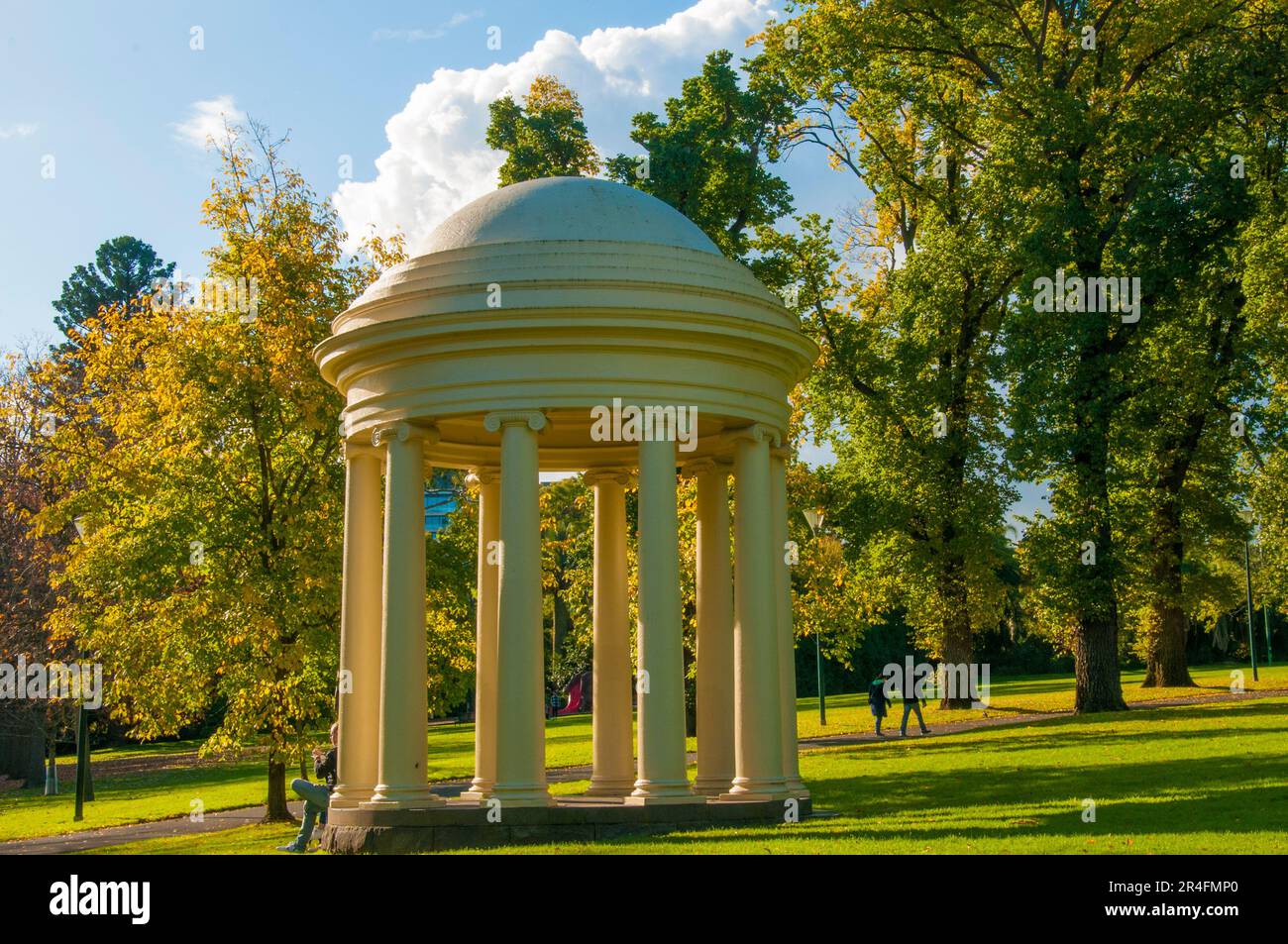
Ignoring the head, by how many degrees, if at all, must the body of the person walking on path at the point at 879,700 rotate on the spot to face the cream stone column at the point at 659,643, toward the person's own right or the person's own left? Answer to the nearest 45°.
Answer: approximately 90° to the person's own right

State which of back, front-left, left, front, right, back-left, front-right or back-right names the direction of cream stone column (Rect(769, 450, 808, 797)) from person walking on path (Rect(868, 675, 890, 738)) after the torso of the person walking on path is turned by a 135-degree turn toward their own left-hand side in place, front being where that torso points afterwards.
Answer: back-left

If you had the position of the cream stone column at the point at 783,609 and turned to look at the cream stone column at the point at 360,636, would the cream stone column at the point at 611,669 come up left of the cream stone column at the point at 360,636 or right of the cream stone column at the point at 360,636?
right

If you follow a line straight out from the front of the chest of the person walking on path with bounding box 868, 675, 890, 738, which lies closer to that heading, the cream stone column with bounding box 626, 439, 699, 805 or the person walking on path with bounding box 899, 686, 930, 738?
the person walking on path

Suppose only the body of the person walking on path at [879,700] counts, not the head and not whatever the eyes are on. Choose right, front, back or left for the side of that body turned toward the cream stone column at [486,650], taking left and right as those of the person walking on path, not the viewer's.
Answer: right

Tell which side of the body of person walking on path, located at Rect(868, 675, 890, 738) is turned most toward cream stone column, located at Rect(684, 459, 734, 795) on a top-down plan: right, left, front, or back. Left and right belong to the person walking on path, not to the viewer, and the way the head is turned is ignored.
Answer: right

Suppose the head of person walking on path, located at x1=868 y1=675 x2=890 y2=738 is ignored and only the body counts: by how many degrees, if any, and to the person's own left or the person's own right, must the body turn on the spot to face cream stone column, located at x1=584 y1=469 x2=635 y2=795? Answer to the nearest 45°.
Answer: approximately 90° to the person's own right
